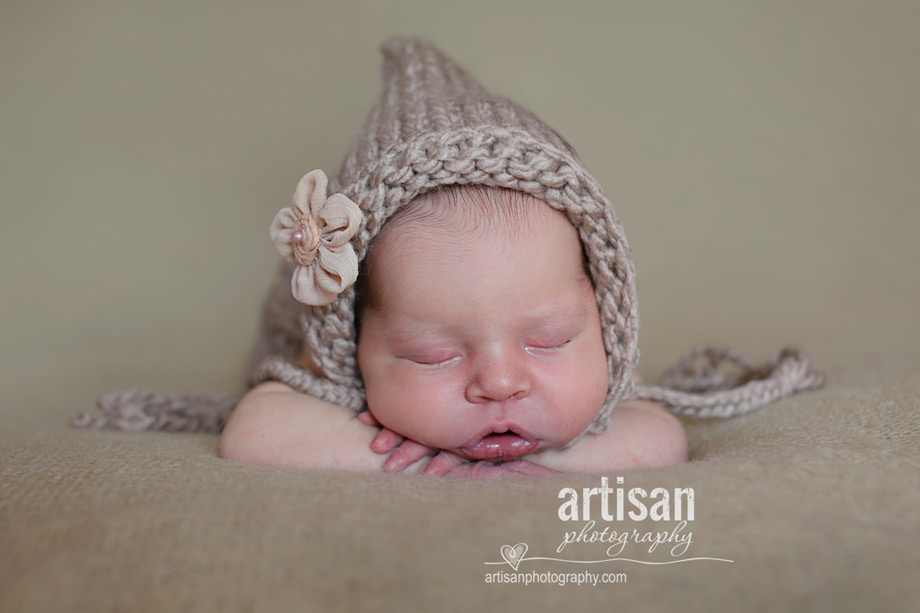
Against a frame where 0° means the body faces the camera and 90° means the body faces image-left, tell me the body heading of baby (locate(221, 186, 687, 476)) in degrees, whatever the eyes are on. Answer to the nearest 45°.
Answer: approximately 0°
